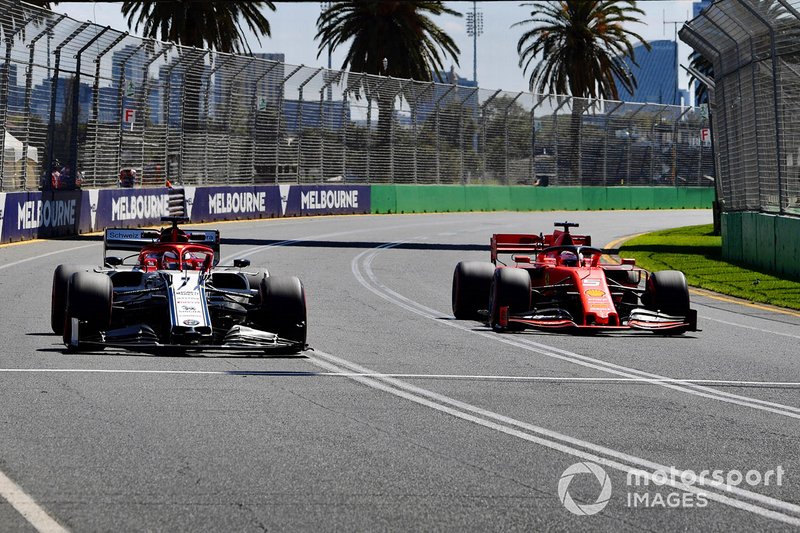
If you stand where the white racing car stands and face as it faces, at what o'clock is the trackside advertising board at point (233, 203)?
The trackside advertising board is roughly at 6 o'clock from the white racing car.

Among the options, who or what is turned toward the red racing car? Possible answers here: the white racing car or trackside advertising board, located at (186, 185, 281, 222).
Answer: the trackside advertising board

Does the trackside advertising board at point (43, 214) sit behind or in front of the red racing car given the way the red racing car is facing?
behind

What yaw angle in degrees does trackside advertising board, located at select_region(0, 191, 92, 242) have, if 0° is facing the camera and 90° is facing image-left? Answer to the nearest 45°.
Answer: approximately 315°

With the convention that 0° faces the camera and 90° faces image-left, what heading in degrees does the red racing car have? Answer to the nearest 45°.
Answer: approximately 0°

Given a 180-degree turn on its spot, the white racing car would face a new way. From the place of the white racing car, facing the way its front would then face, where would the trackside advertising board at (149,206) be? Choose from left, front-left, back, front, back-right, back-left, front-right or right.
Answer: front

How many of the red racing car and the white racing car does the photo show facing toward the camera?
2

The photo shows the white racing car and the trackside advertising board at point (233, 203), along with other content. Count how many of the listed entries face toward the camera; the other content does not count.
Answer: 2

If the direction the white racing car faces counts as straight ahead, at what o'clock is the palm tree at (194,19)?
The palm tree is roughly at 6 o'clock from the white racing car.
